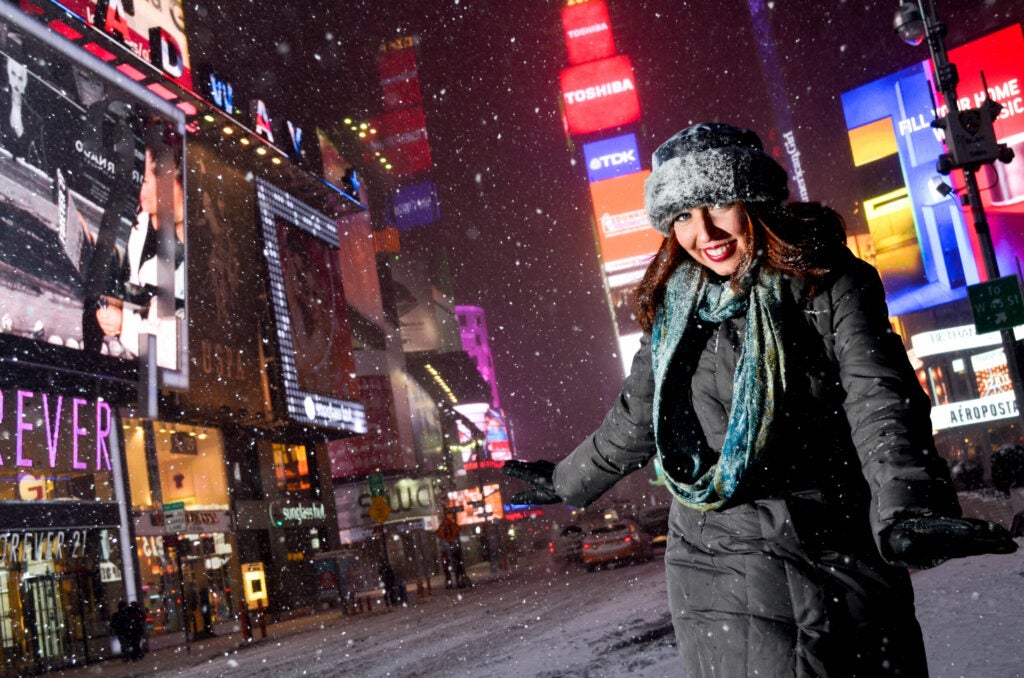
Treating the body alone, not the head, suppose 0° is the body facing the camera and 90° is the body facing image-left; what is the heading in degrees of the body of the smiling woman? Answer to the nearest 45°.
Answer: approximately 45°

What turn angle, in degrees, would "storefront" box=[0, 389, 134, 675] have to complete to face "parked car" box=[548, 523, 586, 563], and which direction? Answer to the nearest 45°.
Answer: approximately 45° to its left

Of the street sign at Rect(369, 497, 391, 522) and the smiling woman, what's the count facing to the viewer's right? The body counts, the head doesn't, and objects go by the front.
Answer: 0

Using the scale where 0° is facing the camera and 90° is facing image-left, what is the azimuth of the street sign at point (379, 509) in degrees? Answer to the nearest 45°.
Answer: approximately 0°

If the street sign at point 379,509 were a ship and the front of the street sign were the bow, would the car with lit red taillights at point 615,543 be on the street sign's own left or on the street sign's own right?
on the street sign's own left

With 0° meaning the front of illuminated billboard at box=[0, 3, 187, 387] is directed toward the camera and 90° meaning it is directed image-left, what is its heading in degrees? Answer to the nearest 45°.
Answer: approximately 315°

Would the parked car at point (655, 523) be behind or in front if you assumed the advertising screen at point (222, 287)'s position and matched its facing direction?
in front

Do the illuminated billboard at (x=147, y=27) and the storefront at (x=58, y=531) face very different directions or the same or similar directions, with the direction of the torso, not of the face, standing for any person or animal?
same or similar directions

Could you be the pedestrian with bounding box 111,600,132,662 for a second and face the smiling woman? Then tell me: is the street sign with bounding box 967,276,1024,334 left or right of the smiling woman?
left

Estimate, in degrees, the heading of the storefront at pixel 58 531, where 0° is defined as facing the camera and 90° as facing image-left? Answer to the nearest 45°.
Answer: approximately 315°

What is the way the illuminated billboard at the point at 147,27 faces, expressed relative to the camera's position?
facing the viewer and to the right of the viewer
